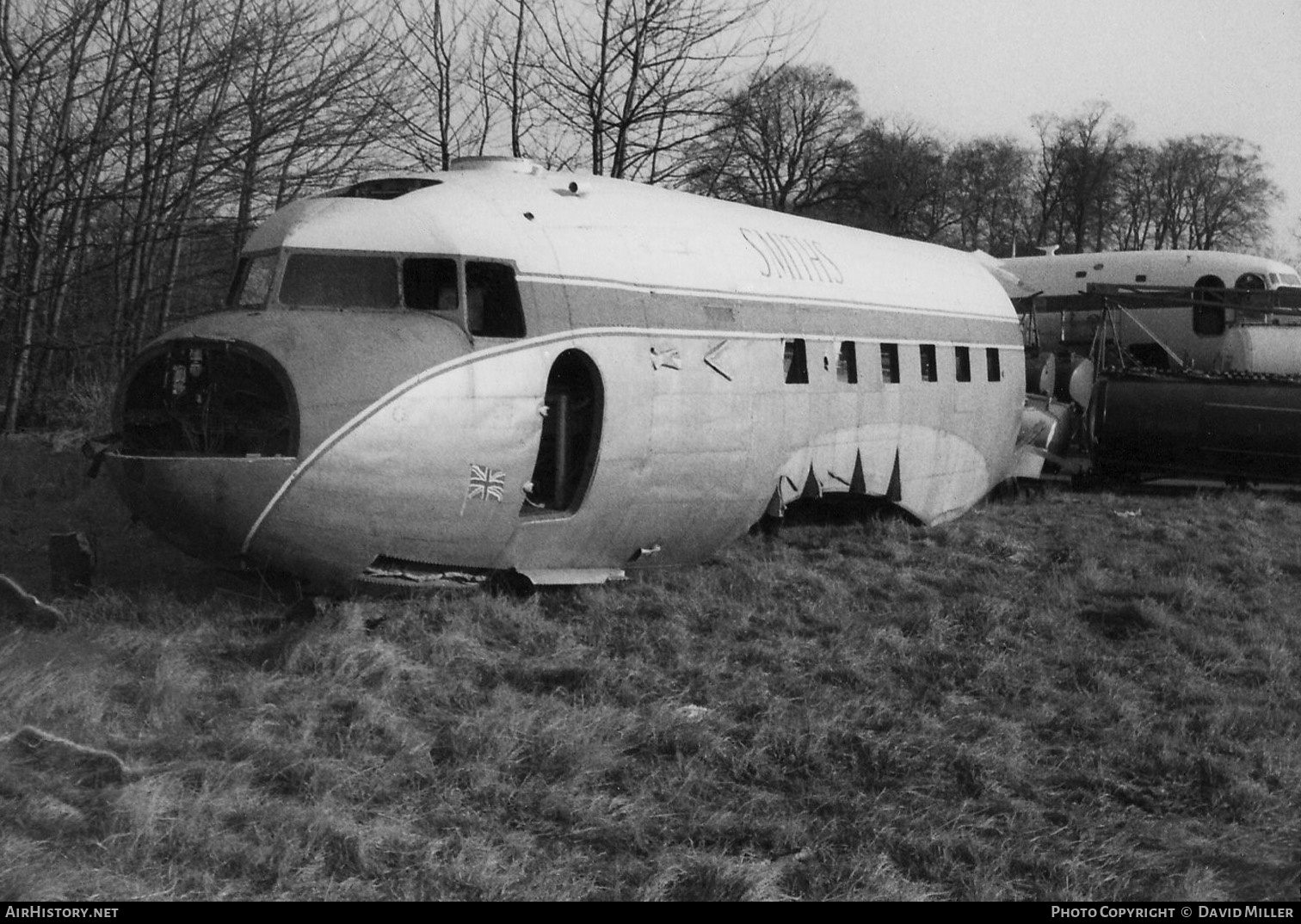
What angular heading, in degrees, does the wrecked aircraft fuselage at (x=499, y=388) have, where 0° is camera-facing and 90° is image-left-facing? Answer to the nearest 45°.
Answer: approximately 45°

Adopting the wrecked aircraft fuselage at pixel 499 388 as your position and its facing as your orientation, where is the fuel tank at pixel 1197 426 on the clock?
The fuel tank is roughly at 6 o'clock from the wrecked aircraft fuselage.
